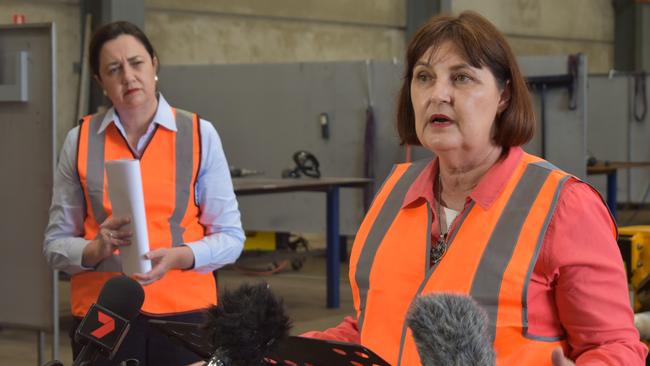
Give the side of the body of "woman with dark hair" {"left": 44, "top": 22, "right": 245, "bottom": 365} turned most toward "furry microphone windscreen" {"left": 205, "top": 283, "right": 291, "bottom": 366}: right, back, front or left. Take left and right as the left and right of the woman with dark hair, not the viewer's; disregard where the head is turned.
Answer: front

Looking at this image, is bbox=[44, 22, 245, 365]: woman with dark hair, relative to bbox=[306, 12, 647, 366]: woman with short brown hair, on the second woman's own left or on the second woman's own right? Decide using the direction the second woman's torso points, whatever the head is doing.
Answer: on the second woman's own right

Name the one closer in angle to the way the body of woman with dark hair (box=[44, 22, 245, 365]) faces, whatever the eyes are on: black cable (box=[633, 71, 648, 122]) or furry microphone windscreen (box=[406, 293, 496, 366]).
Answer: the furry microphone windscreen

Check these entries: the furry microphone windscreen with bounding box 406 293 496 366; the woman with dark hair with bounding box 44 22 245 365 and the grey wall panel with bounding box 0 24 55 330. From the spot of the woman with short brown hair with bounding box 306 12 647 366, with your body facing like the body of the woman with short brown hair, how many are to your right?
2

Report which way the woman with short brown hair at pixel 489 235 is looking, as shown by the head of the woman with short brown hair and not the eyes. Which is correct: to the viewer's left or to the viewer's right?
to the viewer's left

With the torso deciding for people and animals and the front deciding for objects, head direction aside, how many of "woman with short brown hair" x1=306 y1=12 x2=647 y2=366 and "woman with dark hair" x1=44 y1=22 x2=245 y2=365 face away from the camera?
0

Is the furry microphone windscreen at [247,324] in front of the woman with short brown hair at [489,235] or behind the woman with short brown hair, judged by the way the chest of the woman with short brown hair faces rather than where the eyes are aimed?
in front

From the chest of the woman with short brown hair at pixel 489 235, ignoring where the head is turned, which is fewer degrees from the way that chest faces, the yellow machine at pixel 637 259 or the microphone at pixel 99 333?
the microphone

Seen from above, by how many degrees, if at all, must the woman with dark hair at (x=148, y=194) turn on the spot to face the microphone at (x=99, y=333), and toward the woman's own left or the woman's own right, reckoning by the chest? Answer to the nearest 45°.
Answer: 0° — they already face it

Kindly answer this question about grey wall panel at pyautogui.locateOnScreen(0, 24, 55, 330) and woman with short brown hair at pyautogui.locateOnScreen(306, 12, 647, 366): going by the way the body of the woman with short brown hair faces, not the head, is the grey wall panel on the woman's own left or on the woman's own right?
on the woman's own right

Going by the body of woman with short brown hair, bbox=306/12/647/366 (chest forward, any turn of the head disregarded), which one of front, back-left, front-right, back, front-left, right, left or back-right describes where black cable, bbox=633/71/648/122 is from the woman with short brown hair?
back-right

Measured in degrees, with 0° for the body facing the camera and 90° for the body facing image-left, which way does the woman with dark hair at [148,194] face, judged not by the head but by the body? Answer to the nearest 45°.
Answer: approximately 0°

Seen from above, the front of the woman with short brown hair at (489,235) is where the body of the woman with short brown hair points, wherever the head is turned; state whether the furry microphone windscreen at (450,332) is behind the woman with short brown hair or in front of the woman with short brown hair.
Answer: in front

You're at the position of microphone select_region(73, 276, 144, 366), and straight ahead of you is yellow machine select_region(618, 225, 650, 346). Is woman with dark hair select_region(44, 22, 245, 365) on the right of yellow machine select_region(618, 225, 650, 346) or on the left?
left

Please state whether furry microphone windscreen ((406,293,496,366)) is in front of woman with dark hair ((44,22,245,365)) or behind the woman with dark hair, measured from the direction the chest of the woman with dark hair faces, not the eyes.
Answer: in front

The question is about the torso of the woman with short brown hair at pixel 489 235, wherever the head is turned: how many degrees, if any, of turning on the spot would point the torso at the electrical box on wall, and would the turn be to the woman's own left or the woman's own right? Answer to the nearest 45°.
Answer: approximately 90° to the woman's own right
